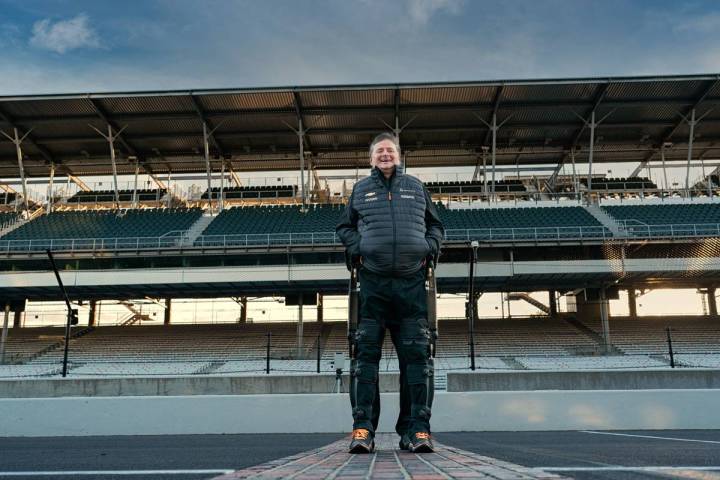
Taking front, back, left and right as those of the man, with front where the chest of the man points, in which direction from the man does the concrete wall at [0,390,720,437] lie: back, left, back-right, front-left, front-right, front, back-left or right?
back

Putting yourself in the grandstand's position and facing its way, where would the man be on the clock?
The man is roughly at 12 o'clock from the grandstand.

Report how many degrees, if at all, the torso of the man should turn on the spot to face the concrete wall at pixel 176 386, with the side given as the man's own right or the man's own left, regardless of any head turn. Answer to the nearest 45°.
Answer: approximately 135° to the man's own right

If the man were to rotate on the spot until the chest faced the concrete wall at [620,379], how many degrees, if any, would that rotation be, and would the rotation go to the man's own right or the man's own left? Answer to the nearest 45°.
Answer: approximately 135° to the man's own left

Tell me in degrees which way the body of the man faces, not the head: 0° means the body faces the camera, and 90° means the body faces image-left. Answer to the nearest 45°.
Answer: approximately 0°

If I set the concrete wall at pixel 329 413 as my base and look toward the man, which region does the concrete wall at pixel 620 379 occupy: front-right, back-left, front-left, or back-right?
back-left

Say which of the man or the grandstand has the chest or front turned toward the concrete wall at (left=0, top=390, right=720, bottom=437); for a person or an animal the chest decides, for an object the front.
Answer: the grandstand

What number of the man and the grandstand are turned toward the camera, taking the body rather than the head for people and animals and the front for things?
2
